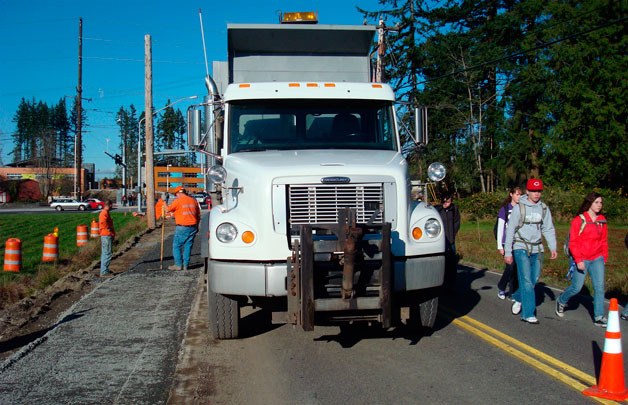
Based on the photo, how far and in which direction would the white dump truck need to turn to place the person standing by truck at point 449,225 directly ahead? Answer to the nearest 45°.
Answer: approximately 135° to its left

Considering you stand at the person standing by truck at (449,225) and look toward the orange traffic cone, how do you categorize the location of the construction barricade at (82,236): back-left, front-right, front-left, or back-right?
back-right

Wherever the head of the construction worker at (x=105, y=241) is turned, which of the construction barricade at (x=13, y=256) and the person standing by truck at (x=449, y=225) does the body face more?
the person standing by truck

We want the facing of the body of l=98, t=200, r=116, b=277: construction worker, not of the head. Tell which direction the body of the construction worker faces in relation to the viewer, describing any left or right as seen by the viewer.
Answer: facing to the right of the viewer

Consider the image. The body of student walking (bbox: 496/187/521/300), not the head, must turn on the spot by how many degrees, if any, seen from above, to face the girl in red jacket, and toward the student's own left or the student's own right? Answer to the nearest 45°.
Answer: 0° — they already face them

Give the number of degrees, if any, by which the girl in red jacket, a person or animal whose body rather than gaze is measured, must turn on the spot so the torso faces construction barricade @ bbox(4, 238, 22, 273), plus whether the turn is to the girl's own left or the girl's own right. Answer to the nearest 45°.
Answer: approximately 135° to the girl's own right

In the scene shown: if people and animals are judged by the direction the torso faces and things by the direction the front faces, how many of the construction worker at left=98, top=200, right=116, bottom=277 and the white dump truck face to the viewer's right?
1

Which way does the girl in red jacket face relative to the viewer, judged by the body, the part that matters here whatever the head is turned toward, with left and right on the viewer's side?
facing the viewer and to the right of the viewer

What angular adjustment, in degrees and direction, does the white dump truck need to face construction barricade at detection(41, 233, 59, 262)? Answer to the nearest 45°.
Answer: approximately 135° to its right
